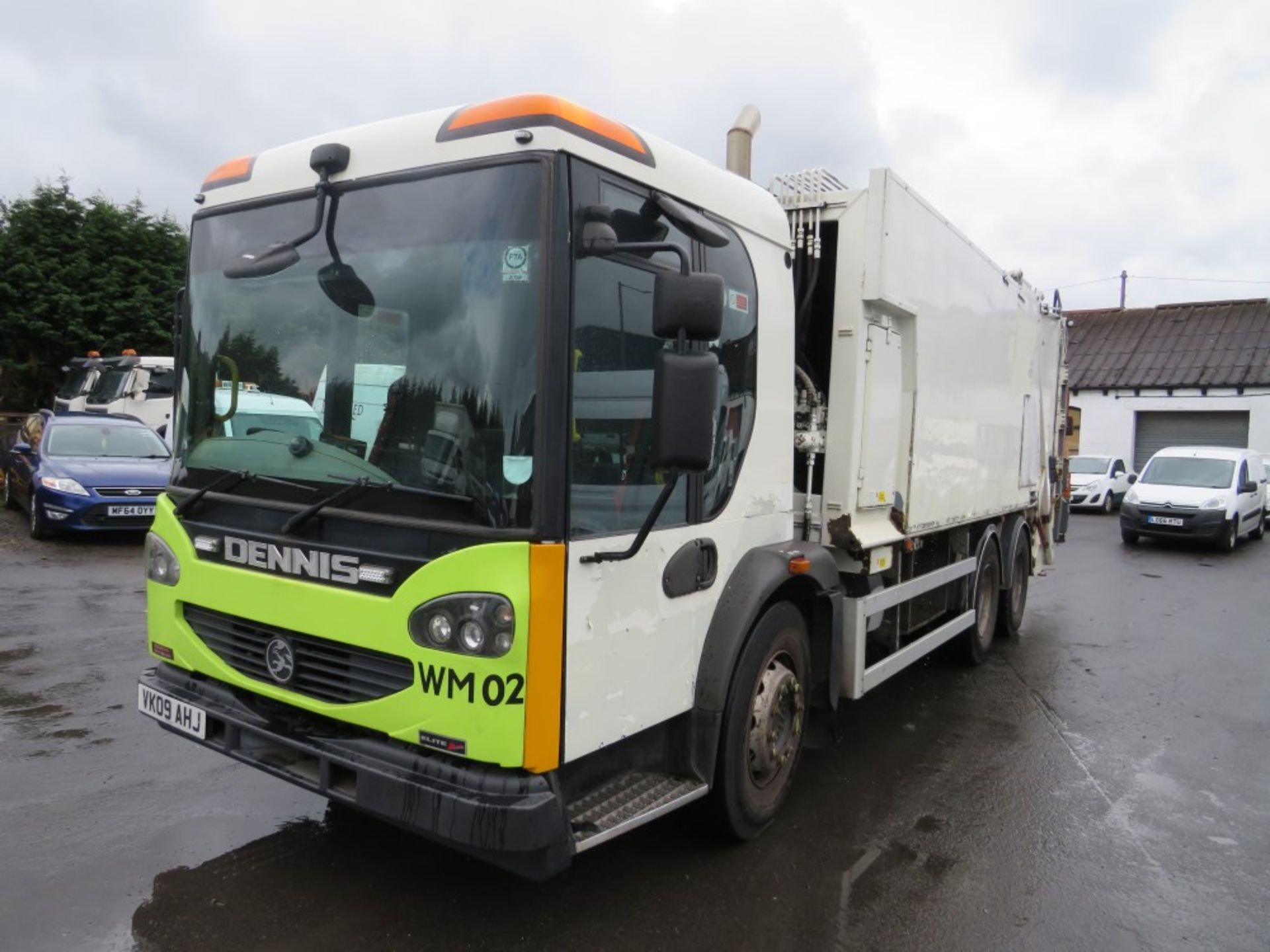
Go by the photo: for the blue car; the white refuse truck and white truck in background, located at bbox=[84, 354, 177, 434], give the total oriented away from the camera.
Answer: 0

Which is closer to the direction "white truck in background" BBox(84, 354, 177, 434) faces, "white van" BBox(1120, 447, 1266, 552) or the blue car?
the blue car

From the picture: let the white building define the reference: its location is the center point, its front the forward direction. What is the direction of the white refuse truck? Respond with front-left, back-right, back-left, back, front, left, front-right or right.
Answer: front

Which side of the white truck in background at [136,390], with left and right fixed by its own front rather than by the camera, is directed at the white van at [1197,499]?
left

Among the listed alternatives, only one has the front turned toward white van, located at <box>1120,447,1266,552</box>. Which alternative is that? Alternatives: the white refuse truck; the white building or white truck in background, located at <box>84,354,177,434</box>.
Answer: the white building

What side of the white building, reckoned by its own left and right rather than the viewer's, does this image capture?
front

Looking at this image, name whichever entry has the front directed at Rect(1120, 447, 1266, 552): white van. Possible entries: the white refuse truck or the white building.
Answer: the white building

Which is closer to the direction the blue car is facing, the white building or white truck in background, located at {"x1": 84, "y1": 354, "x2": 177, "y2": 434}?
the white building

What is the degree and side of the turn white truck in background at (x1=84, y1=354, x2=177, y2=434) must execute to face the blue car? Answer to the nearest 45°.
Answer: approximately 45° to its left

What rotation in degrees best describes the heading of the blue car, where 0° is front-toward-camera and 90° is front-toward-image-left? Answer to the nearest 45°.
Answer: approximately 315°

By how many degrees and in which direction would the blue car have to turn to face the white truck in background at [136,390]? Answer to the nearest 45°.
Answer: approximately 135° to its left

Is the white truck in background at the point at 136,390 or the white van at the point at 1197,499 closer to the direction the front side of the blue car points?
the white van

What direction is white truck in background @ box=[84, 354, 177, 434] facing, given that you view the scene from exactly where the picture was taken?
facing the viewer and to the left of the viewer

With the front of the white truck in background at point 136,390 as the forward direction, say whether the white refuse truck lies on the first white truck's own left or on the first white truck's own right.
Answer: on the first white truck's own left

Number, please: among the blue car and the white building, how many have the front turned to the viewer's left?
0

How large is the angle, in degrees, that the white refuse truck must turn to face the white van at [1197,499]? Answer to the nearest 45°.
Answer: approximately 180°

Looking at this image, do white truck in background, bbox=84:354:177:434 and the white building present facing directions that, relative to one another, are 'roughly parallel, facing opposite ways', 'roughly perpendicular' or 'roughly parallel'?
roughly parallel
